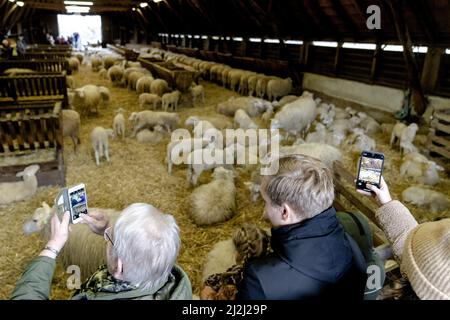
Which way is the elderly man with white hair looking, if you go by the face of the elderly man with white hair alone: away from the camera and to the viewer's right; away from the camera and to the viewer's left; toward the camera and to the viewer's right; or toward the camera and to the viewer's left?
away from the camera and to the viewer's left

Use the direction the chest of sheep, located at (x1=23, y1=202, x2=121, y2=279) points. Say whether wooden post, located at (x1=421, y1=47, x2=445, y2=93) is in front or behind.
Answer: behind

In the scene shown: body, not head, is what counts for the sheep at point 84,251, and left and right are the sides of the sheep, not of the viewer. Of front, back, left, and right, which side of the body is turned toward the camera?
left

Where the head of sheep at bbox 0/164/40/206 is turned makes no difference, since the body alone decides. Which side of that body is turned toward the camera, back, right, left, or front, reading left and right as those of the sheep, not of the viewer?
right
